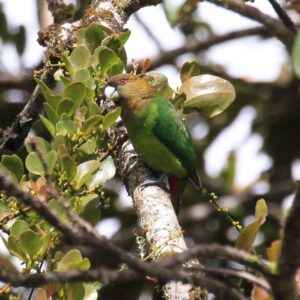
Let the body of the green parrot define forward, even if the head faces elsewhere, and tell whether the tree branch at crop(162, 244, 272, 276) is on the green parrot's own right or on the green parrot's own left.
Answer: on the green parrot's own left

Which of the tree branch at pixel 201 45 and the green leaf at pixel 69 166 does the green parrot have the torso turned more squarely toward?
the green leaf

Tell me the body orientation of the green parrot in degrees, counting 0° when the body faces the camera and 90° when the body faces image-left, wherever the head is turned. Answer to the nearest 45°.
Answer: approximately 90°

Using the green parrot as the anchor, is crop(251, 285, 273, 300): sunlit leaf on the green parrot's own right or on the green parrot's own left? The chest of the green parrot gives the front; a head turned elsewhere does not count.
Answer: on the green parrot's own left

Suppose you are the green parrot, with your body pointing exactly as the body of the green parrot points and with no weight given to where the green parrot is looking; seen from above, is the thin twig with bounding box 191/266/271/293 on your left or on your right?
on your left

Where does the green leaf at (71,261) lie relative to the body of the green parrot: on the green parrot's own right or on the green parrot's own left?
on the green parrot's own left
